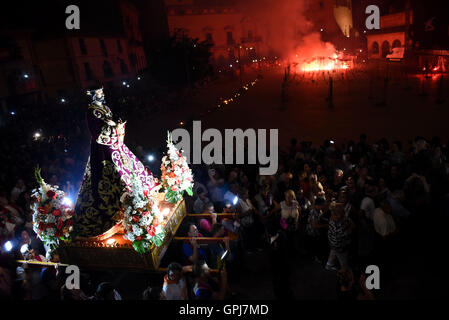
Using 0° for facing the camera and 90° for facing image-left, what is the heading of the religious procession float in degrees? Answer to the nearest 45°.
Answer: approximately 270°
